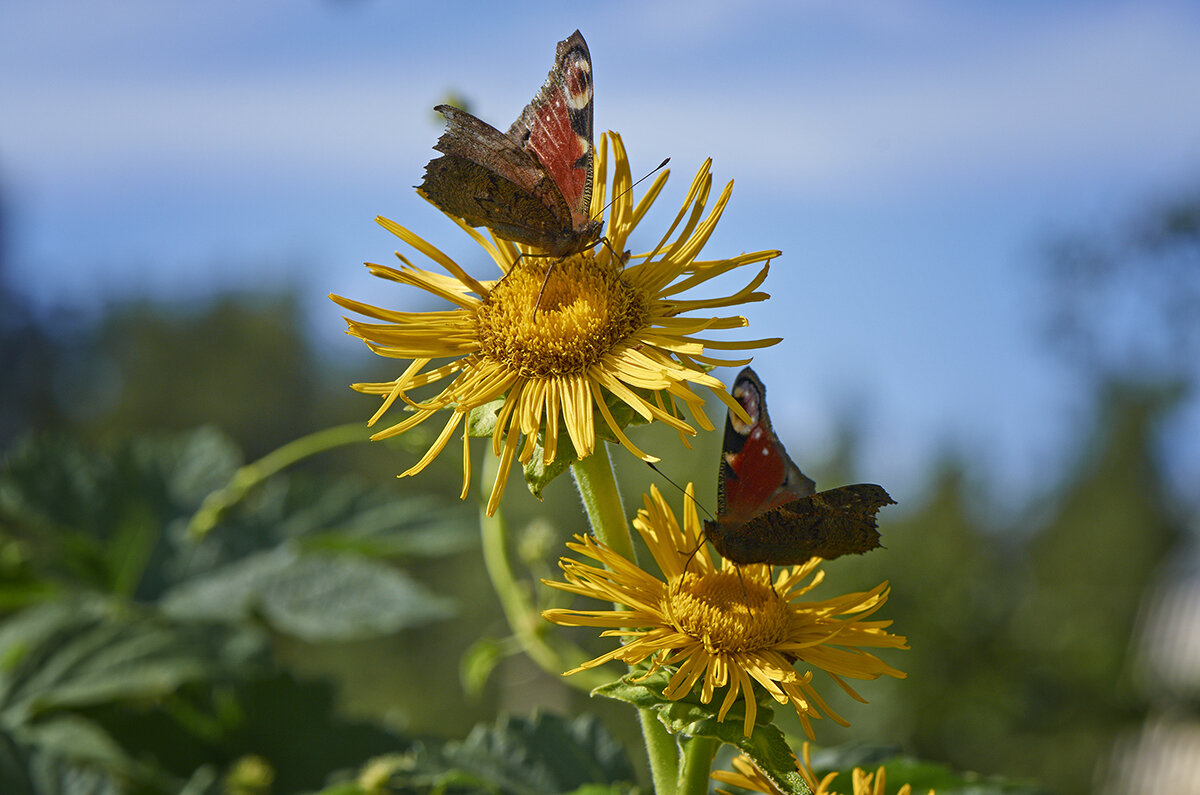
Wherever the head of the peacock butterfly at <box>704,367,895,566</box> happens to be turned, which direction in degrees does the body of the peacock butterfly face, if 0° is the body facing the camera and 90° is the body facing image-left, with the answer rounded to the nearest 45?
approximately 90°

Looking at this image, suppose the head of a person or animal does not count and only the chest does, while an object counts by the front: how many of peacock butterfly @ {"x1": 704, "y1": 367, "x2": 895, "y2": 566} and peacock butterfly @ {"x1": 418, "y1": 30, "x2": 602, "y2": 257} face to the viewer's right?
1

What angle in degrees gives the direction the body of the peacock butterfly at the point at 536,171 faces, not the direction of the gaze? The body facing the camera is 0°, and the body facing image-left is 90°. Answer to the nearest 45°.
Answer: approximately 270°

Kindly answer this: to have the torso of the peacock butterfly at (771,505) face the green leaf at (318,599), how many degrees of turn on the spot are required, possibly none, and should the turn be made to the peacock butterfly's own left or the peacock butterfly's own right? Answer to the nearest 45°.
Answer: approximately 45° to the peacock butterfly's own right

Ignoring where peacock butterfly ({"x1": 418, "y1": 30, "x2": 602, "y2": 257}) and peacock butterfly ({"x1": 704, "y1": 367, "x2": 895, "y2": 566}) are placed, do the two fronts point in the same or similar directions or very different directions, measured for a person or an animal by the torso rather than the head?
very different directions
